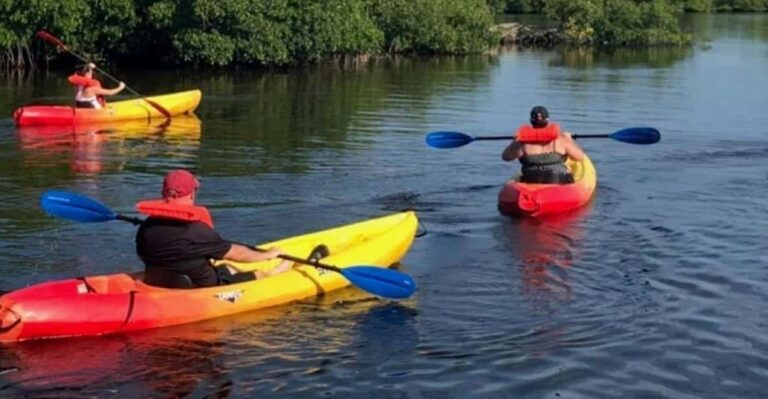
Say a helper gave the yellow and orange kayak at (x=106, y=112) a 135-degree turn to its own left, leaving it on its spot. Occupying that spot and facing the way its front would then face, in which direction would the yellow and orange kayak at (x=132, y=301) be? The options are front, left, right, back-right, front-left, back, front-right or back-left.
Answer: back-left

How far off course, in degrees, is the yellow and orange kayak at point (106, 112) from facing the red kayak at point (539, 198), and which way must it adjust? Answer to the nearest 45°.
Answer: approximately 45° to its right

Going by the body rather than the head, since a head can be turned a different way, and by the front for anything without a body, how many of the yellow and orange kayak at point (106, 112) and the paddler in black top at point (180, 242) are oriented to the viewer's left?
0

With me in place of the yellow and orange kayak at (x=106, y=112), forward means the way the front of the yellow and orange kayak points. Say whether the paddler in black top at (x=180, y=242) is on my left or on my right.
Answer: on my right

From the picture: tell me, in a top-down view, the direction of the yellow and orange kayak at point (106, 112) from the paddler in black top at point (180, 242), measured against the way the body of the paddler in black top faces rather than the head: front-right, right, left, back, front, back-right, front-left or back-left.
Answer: front-left

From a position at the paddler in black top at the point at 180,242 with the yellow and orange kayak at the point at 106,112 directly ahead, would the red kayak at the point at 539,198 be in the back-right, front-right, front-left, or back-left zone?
front-right

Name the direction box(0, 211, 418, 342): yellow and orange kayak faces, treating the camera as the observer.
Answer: facing away from the viewer and to the right of the viewer

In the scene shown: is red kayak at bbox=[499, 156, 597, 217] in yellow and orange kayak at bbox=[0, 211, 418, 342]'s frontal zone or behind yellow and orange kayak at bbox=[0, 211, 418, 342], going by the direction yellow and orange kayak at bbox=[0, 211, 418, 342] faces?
frontal zone

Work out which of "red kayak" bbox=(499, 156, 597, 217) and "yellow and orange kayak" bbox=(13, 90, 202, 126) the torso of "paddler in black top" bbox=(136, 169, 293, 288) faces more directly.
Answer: the red kayak

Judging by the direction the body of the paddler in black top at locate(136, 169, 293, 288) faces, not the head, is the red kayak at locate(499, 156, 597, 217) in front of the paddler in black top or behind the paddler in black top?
in front

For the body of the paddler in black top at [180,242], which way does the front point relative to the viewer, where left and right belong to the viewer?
facing away from the viewer and to the right of the viewer

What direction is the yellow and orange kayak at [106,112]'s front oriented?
to the viewer's right
